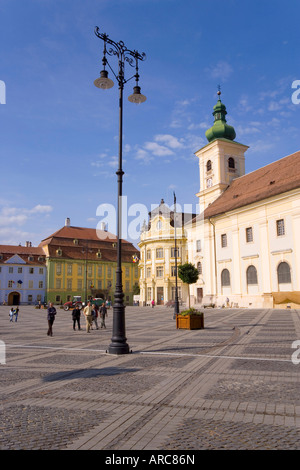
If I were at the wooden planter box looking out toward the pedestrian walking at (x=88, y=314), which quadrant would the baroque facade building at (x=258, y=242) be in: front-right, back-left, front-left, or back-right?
back-right

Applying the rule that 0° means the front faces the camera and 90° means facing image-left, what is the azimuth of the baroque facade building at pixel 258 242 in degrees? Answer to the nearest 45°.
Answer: approximately 45°

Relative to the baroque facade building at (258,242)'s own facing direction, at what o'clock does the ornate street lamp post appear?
The ornate street lamp post is roughly at 11 o'clock from the baroque facade building.

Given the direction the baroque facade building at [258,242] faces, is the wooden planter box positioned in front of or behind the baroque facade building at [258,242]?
in front
